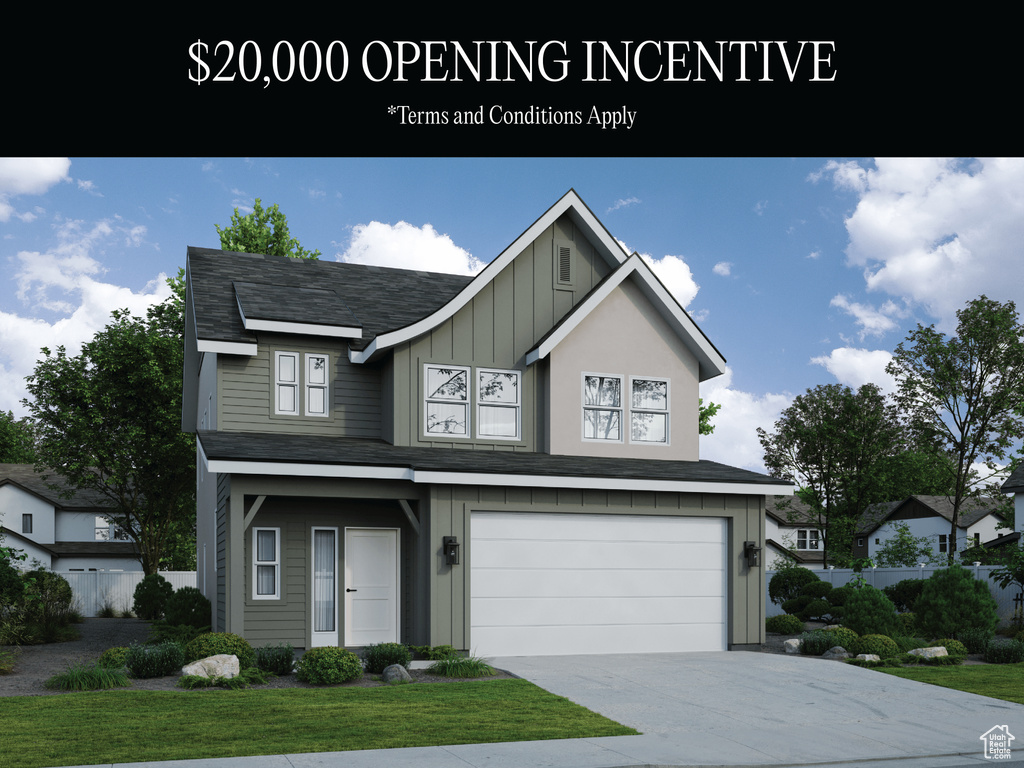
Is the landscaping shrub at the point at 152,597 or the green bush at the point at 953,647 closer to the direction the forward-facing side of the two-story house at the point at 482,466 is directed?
the green bush

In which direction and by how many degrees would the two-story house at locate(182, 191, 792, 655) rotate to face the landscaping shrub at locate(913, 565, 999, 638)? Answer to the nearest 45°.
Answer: approximately 90° to its left

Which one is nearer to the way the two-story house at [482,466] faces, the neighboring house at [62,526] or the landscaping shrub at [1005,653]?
the landscaping shrub

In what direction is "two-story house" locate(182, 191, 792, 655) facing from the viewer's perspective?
toward the camera

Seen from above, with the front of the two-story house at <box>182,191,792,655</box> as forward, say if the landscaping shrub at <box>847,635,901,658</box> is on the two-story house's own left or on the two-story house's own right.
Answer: on the two-story house's own left

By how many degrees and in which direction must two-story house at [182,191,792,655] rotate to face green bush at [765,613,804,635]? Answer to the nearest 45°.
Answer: approximately 135° to its left

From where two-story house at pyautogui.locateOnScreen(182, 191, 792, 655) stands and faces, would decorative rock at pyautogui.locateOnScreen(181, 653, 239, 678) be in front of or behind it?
in front

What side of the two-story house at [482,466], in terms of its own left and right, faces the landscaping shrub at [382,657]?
front
